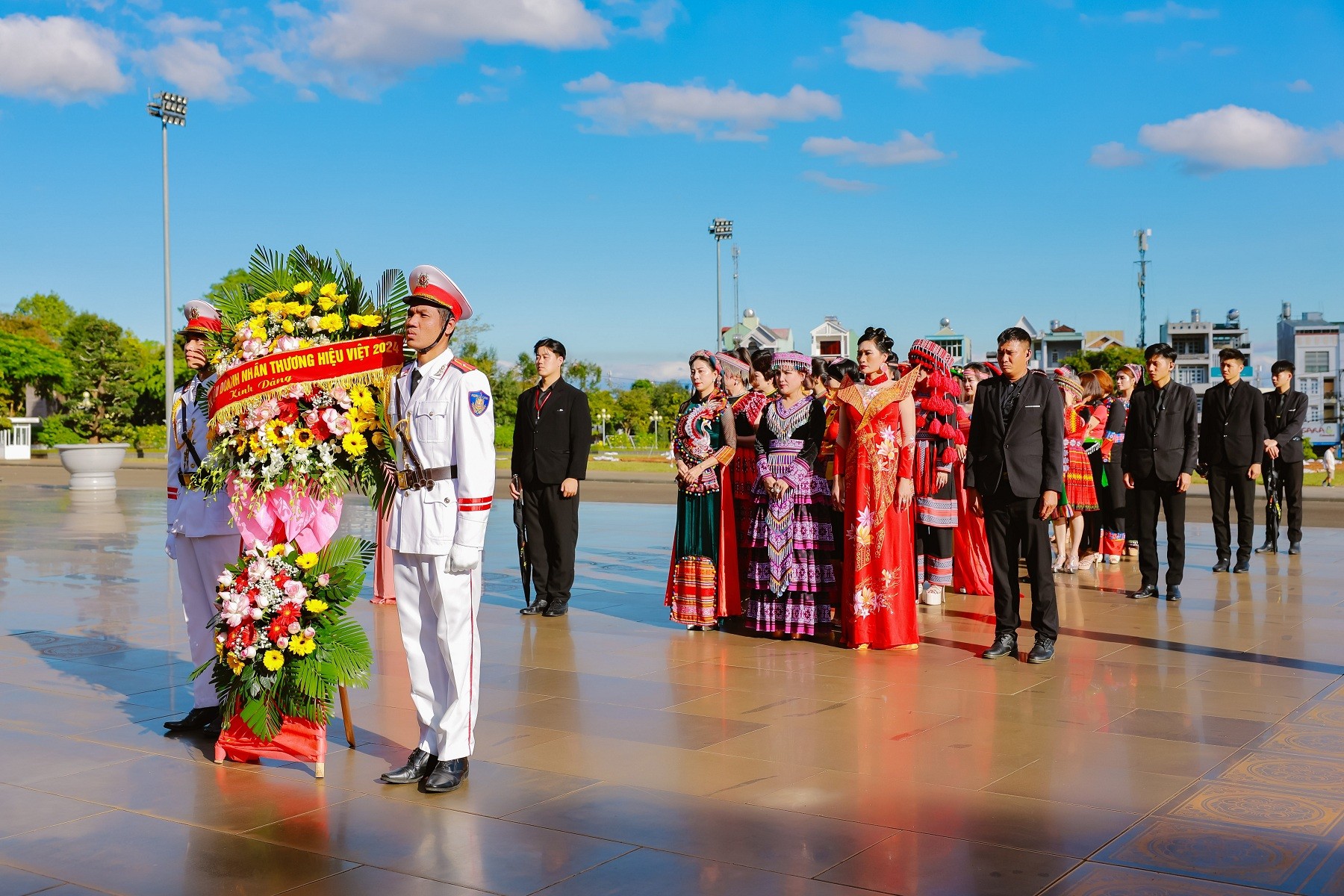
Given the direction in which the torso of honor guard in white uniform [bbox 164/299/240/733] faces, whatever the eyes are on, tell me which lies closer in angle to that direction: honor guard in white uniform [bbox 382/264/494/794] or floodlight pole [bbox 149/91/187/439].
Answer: the honor guard in white uniform

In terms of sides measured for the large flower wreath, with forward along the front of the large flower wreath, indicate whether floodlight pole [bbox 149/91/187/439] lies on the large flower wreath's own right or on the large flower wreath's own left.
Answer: on the large flower wreath's own right

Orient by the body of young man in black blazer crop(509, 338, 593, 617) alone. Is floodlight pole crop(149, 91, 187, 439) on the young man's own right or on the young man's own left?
on the young man's own right

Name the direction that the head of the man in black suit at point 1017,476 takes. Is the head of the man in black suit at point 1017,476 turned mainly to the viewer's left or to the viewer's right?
to the viewer's left

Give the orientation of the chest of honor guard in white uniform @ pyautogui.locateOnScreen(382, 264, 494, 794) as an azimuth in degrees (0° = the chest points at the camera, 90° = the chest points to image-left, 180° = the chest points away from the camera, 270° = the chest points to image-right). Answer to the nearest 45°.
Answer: approximately 45°

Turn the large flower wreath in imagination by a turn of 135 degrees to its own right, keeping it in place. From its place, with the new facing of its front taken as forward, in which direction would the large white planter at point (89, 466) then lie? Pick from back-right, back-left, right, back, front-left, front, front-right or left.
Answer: front

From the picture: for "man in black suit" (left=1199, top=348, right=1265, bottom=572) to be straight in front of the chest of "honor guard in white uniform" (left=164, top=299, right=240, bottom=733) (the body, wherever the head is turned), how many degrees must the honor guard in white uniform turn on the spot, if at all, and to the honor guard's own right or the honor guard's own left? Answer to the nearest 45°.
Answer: approximately 135° to the honor guard's own left

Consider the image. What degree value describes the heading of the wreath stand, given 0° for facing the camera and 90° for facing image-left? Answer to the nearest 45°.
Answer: approximately 45°
